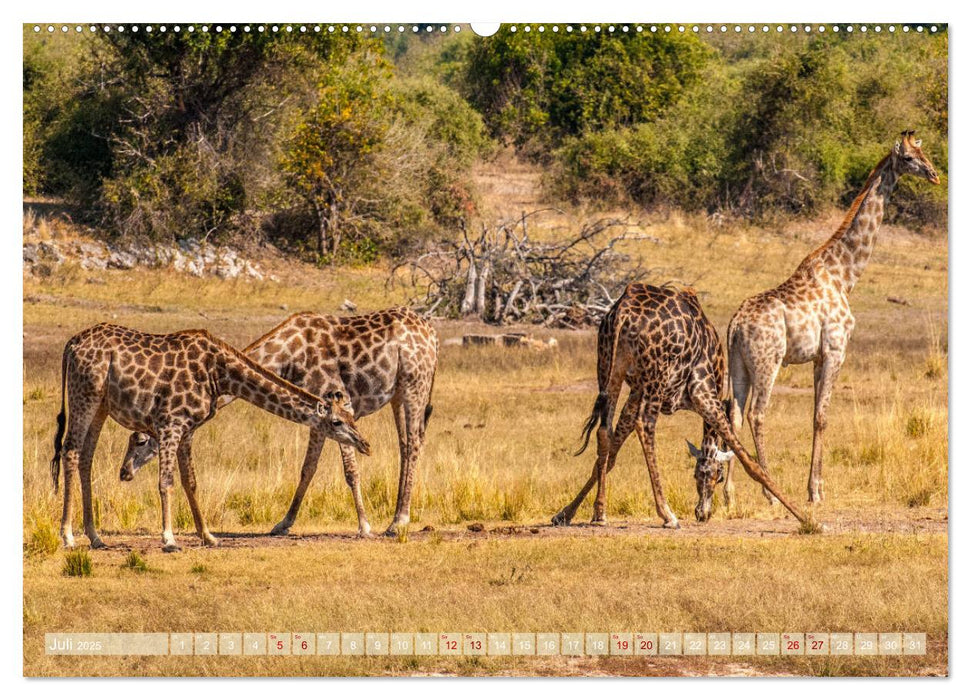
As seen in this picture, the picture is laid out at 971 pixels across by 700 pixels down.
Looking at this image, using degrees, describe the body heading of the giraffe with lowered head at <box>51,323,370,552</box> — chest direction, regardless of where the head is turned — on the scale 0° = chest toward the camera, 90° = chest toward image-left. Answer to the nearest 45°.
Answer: approximately 270°

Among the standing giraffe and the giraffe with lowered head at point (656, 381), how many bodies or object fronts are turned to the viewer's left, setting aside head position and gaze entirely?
0

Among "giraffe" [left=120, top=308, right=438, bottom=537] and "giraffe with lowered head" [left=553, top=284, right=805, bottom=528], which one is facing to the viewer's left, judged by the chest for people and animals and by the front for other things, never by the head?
the giraffe

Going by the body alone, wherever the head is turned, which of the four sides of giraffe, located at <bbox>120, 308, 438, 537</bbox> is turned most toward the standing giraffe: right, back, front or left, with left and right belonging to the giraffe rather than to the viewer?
back

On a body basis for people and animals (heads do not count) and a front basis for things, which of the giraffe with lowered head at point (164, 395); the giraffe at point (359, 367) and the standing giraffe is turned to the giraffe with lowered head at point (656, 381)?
the giraffe with lowered head at point (164, 395)

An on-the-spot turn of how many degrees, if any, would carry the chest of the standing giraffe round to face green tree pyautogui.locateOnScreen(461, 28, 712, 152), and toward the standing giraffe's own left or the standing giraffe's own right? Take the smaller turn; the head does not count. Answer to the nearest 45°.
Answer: approximately 90° to the standing giraffe's own left

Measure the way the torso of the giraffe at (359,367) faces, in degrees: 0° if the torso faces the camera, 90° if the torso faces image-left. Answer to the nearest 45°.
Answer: approximately 90°

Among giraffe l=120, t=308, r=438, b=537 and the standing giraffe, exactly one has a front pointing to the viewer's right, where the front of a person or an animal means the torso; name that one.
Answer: the standing giraffe

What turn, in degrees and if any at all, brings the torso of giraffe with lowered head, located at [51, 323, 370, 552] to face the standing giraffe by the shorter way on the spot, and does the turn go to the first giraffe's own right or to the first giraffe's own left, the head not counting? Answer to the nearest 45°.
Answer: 0° — it already faces it

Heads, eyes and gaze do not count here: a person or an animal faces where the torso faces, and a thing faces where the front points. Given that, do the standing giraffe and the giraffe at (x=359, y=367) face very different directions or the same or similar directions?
very different directions

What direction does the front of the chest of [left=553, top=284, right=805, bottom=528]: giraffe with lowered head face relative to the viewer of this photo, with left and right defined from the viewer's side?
facing away from the viewer and to the right of the viewer

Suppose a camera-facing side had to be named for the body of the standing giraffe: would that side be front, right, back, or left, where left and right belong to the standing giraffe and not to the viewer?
right

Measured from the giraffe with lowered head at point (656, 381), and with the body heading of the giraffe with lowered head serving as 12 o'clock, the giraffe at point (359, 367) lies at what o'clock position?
The giraffe is roughly at 7 o'clock from the giraffe with lowered head.

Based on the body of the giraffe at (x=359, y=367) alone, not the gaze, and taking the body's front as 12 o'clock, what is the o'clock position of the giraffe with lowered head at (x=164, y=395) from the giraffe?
The giraffe with lowered head is roughly at 11 o'clock from the giraffe.

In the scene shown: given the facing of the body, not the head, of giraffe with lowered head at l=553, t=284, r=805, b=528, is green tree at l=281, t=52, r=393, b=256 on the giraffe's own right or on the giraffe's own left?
on the giraffe's own left
